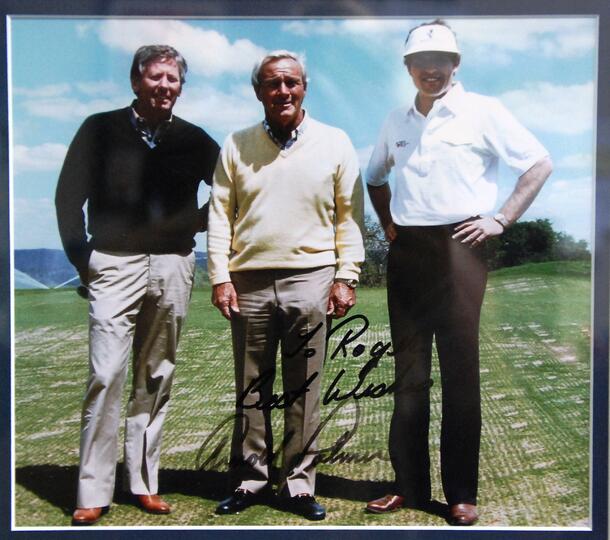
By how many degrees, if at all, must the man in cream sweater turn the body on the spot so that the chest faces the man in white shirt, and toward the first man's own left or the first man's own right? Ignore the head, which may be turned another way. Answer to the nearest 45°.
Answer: approximately 90° to the first man's own left

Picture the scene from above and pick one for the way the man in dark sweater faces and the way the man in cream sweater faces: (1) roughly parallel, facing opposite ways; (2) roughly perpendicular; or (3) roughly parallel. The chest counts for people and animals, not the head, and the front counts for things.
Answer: roughly parallel

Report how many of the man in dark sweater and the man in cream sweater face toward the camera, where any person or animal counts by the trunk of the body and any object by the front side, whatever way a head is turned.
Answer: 2

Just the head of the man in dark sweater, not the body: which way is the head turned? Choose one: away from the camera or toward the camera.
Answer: toward the camera

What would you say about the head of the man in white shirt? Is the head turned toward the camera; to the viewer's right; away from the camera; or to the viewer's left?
toward the camera

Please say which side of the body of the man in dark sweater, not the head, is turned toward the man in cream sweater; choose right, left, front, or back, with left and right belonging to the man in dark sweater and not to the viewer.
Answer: left

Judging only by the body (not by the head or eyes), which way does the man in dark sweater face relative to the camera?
toward the camera

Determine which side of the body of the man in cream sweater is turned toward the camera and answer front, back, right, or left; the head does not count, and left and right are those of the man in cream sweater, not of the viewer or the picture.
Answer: front

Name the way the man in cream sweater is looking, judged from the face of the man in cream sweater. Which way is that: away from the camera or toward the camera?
toward the camera

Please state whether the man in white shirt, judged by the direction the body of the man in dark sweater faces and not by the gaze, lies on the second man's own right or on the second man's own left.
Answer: on the second man's own left

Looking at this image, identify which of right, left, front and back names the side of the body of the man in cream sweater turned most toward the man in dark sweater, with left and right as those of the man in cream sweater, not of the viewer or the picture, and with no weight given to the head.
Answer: right
